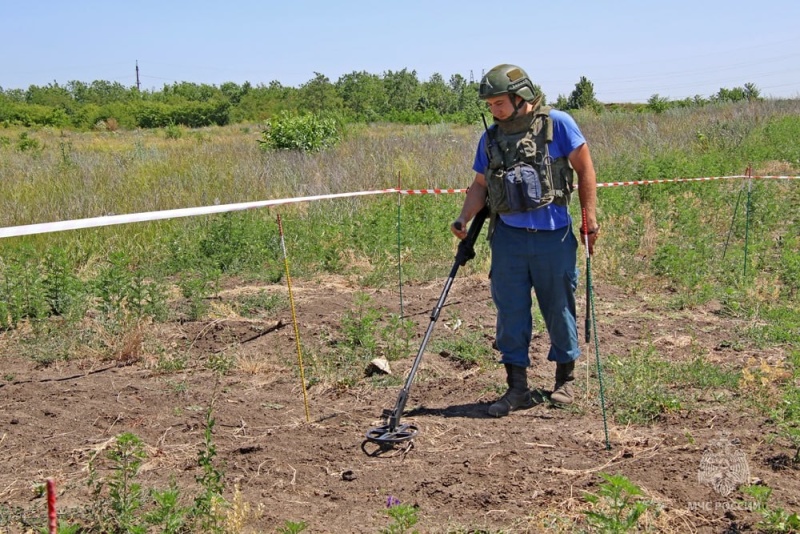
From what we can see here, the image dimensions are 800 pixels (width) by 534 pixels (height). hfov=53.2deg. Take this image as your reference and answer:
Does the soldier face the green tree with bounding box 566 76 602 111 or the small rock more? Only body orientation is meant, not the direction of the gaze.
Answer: the small rock

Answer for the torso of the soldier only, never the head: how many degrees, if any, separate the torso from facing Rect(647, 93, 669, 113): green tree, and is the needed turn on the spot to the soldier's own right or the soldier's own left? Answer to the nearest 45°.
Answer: approximately 135° to the soldier's own right

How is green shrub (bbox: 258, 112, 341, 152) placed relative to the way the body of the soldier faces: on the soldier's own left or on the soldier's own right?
on the soldier's own right

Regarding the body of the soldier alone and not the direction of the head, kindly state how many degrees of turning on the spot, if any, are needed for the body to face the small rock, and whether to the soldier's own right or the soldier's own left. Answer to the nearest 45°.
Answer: approximately 90° to the soldier's own right

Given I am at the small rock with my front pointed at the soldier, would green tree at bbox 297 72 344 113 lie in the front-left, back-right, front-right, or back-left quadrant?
back-left

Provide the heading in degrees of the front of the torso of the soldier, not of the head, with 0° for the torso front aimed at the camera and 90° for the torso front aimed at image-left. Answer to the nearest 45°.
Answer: approximately 45°

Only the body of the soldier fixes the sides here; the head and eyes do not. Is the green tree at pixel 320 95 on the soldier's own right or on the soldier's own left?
on the soldier's own right

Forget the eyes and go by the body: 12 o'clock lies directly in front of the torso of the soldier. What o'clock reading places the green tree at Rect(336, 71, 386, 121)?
The green tree is roughly at 4 o'clock from the soldier.

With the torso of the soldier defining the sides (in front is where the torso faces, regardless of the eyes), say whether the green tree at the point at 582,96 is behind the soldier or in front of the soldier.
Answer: behind
